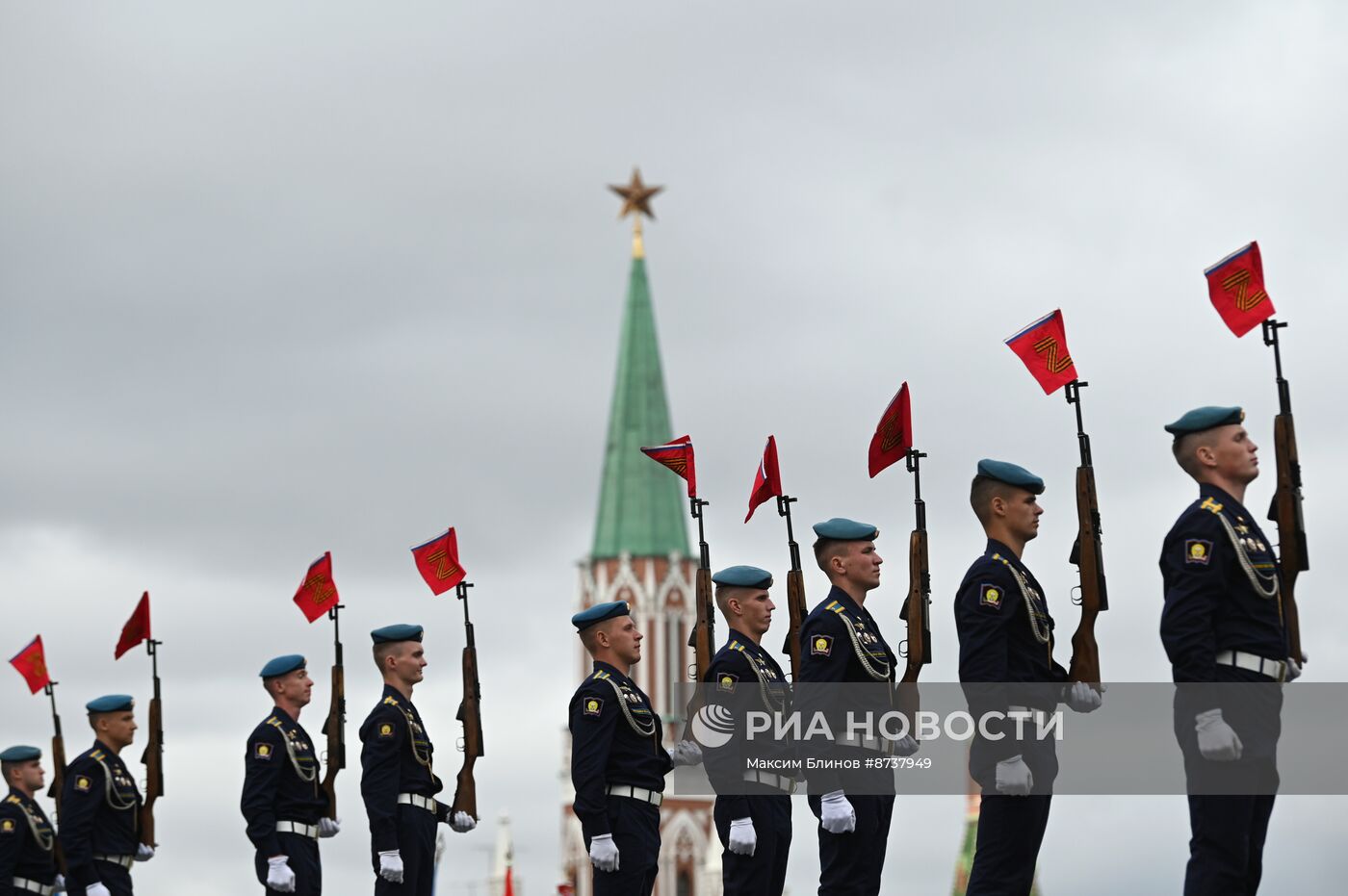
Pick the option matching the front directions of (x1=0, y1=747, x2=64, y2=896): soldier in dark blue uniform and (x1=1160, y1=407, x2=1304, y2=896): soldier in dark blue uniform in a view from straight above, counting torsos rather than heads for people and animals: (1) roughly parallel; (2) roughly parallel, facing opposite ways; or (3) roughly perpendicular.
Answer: roughly parallel

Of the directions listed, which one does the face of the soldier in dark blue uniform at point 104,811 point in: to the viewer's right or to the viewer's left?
to the viewer's right

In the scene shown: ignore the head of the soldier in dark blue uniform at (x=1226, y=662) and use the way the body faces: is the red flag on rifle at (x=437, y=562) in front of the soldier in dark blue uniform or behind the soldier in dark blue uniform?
behind

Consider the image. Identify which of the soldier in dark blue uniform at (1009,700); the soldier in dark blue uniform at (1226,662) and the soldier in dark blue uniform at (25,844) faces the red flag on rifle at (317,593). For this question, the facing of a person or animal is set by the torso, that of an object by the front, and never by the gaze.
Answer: the soldier in dark blue uniform at (25,844)

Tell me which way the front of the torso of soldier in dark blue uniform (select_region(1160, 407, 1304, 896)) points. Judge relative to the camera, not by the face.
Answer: to the viewer's right

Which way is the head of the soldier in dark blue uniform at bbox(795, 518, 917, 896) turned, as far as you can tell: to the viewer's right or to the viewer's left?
to the viewer's right

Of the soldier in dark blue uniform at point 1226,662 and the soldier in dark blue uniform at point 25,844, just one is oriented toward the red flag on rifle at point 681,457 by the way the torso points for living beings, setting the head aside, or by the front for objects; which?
the soldier in dark blue uniform at point 25,844

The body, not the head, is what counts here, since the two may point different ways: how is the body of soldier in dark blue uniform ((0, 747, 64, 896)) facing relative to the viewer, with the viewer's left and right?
facing the viewer and to the right of the viewer

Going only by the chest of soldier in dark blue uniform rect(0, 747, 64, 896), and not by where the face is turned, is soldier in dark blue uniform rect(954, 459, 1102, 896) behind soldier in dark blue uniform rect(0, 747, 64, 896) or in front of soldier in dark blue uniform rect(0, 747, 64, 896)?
in front

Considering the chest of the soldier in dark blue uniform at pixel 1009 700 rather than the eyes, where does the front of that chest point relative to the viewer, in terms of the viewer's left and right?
facing to the right of the viewer

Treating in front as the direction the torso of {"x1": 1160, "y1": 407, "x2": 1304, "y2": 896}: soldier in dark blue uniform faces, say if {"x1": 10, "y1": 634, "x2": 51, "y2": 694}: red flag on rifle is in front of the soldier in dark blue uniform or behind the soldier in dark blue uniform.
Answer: behind

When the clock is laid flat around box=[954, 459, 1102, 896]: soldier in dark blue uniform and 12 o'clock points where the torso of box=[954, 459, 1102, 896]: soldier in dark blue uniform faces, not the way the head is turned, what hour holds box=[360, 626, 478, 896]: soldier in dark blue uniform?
box=[360, 626, 478, 896]: soldier in dark blue uniform is roughly at 7 o'clock from box=[954, 459, 1102, 896]: soldier in dark blue uniform.

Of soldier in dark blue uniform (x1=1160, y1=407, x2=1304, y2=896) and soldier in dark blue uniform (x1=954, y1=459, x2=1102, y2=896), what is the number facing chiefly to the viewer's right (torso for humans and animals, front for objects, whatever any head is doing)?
2

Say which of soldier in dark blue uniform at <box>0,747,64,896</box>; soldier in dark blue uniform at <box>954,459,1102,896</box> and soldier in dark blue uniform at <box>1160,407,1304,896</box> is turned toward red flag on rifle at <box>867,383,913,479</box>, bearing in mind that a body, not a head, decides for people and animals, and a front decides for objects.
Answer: soldier in dark blue uniform at <box>0,747,64,896</box>

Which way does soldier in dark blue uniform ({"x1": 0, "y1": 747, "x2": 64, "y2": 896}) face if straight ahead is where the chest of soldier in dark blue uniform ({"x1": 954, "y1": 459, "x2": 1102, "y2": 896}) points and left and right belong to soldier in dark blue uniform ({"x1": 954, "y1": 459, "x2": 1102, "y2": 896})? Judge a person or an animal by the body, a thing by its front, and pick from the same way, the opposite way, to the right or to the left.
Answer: the same way

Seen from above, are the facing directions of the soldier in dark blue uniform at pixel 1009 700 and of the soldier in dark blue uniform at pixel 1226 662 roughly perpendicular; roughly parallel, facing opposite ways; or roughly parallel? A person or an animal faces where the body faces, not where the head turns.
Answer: roughly parallel

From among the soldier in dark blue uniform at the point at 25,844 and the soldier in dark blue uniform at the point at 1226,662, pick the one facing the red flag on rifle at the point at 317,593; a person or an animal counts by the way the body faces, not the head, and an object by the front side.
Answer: the soldier in dark blue uniform at the point at 25,844

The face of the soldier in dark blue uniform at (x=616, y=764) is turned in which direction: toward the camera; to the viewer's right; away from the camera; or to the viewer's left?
to the viewer's right

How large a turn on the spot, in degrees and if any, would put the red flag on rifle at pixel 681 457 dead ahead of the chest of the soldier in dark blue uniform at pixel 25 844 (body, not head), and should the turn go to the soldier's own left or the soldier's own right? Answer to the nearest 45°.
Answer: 0° — they already face it

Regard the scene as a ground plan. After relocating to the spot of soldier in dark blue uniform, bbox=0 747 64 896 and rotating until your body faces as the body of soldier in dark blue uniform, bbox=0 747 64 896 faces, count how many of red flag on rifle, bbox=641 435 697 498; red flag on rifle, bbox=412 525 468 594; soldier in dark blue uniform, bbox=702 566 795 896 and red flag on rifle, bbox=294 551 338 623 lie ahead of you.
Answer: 4
